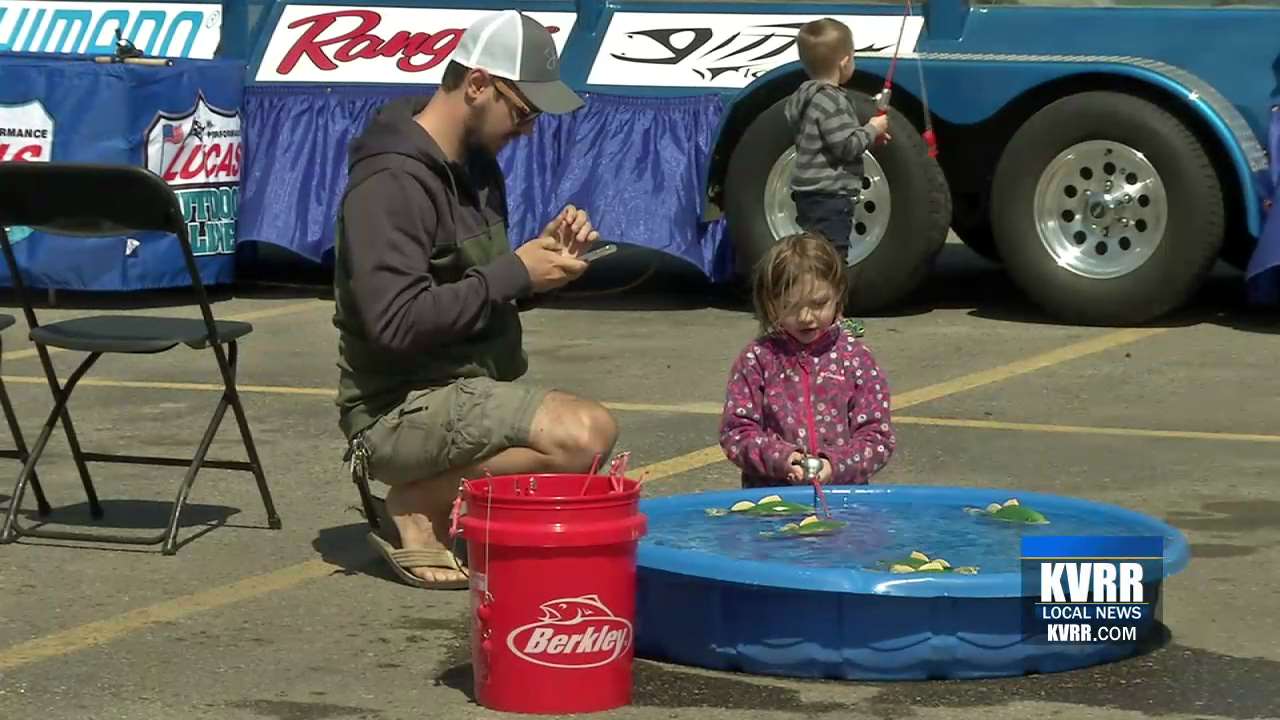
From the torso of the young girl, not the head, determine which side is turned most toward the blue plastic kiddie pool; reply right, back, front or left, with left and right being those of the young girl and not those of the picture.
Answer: front

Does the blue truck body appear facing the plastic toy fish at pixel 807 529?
no

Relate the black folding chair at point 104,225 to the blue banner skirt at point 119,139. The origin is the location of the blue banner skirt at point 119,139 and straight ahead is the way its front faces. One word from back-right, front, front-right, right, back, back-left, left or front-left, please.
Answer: front

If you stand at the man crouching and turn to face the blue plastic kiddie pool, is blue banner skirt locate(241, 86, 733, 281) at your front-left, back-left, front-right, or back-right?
back-left

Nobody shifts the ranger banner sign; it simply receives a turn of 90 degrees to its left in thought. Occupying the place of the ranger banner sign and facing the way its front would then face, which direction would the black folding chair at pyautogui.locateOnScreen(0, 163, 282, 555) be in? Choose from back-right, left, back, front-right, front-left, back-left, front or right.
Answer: right

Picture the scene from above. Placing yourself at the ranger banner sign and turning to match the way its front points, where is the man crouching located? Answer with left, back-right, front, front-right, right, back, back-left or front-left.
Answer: front

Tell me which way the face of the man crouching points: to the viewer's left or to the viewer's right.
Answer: to the viewer's right

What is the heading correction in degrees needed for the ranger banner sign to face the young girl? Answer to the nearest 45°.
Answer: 0° — it already faces them

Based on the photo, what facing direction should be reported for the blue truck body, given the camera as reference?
facing to the left of the viewer

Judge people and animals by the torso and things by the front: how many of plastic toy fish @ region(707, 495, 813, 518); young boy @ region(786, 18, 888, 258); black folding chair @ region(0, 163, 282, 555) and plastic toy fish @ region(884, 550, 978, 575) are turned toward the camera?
0

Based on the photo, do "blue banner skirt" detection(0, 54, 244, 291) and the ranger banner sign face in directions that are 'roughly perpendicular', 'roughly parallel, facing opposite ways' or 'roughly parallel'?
roughly parallel

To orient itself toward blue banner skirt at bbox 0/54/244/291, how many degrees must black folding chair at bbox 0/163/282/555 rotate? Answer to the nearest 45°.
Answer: approximately 45° to its left

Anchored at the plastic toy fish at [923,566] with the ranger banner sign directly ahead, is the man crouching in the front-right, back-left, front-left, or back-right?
front-left

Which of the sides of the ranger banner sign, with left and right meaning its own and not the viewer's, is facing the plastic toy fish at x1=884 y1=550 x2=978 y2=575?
front
